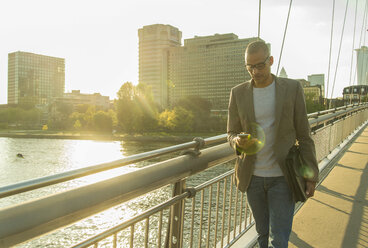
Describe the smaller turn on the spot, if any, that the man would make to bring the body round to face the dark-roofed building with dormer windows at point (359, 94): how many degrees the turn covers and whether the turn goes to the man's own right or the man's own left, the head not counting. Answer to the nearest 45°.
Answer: approximately 180°

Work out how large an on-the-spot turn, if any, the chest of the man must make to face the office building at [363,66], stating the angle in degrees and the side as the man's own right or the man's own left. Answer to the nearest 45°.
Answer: approximately 180°

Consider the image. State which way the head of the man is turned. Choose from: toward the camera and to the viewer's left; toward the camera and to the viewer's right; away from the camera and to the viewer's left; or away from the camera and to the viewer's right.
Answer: toward the camera and to the viewer's left

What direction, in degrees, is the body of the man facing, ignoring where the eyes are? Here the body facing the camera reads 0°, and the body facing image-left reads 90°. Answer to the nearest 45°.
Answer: approximately 0°
